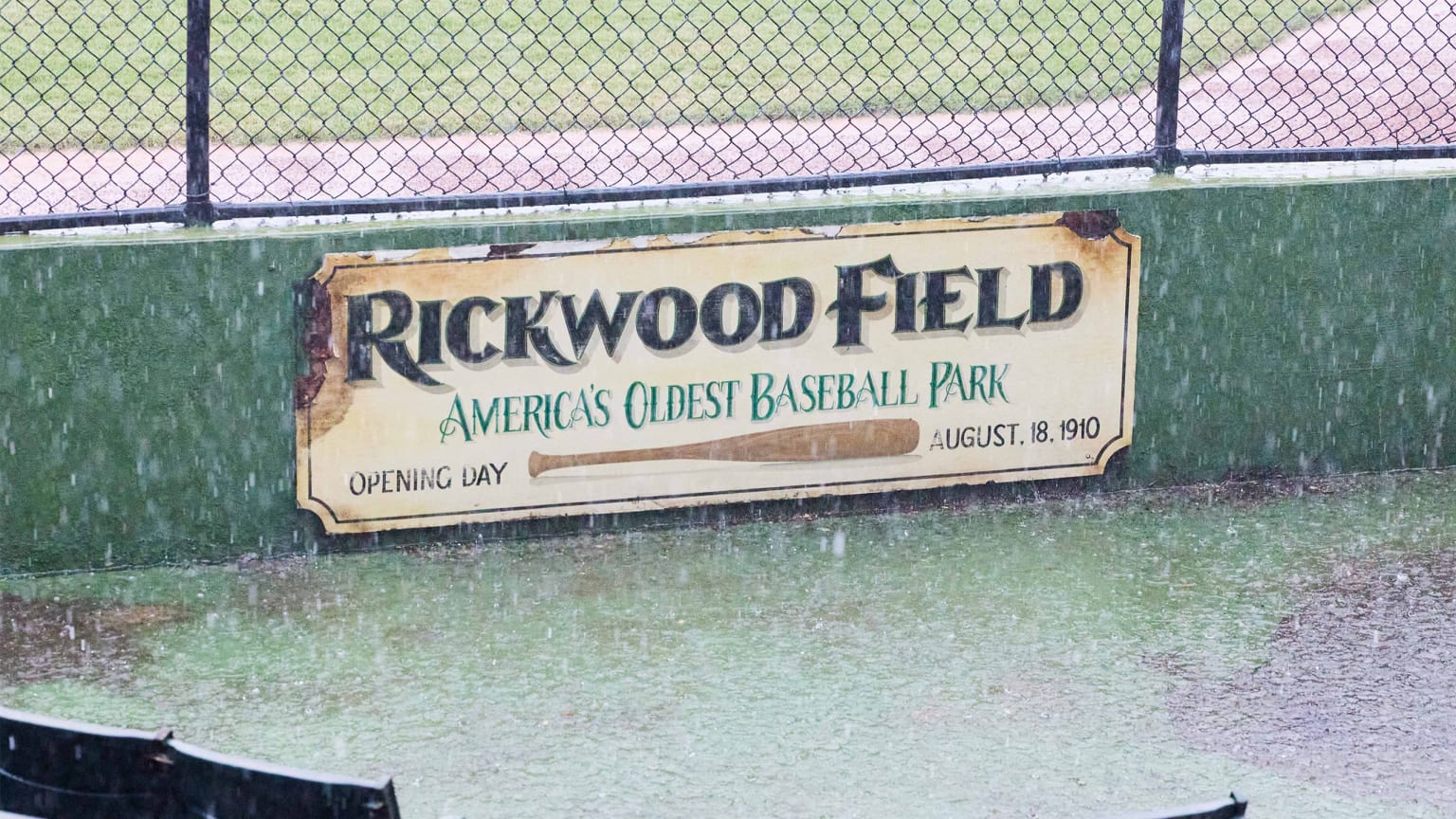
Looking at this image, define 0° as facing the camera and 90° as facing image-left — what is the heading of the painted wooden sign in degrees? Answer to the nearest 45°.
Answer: approximately 0°

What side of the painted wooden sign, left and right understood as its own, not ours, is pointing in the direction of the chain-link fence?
back
